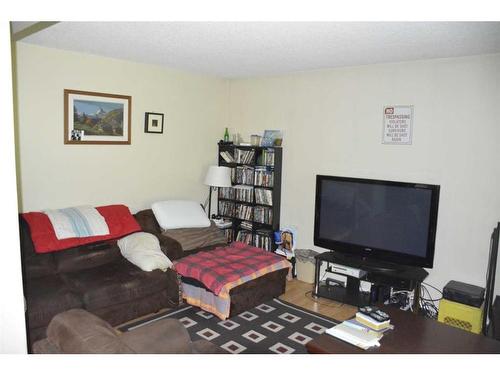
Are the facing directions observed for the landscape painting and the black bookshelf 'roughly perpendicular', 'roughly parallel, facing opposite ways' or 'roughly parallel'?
roughly perpendicular

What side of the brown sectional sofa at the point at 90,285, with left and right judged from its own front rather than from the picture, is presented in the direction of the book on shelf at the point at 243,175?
left

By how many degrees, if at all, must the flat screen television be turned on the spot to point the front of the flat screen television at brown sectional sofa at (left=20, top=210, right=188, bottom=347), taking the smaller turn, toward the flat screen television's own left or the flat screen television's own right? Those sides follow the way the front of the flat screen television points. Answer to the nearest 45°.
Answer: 0° — it already faces it

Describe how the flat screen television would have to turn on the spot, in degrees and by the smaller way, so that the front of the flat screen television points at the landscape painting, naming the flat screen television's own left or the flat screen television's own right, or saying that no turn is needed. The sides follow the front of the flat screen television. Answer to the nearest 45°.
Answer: approximately 45° to the flat screen television's own right

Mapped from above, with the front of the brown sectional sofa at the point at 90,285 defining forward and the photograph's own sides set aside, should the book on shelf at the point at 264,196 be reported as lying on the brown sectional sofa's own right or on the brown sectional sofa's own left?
on the brown sectional sofa's own left

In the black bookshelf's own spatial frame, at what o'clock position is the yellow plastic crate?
The yellow plastic crate is roughly at 9 o'clock from the black bookshelf.

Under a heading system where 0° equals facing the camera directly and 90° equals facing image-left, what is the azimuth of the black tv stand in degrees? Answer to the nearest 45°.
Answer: approximately 45°

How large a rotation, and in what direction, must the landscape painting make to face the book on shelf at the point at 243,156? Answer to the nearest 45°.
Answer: approximately 45° to its left

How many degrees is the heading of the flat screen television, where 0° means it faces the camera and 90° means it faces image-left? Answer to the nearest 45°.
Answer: approximately 45°
